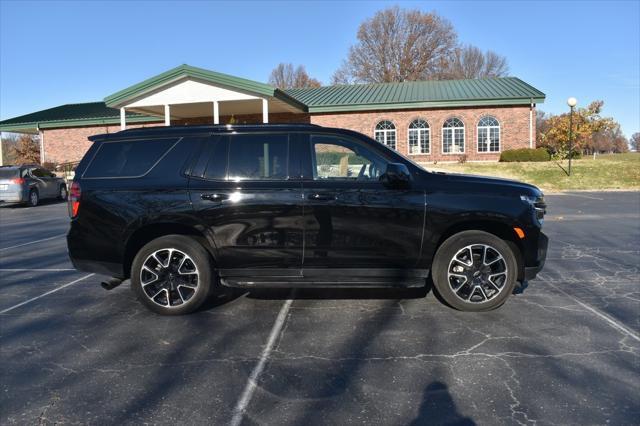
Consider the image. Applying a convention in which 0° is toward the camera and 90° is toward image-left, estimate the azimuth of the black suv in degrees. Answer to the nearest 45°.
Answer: approximately 270°

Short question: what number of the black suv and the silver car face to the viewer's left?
0

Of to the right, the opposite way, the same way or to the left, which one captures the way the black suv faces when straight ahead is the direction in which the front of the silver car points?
to the right

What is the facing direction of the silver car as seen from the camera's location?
facing away from the viewer and to the right of the viewer

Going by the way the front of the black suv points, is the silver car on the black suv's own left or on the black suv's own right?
on the black suv's own left

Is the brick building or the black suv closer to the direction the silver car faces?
the brick building

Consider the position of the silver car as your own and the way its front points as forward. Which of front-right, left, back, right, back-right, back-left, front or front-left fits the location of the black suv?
back-right

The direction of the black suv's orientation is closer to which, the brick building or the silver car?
the brick building

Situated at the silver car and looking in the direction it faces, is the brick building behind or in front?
in front

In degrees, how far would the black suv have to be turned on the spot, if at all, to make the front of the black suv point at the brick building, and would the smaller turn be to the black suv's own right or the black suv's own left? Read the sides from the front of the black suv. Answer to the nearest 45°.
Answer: approximately 90° to the black suv's own left
